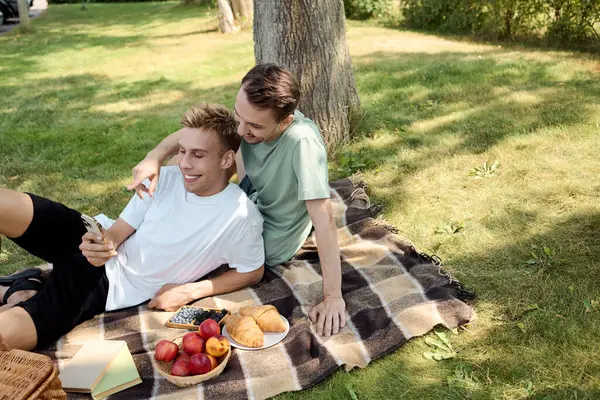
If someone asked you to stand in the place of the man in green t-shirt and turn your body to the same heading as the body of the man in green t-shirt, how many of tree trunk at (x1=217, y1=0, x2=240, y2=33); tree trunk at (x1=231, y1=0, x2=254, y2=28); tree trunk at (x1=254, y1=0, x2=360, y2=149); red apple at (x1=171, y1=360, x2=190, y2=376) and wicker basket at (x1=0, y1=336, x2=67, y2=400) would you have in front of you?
2

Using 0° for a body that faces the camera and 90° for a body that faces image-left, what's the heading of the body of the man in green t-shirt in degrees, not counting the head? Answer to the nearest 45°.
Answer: approximately 45°

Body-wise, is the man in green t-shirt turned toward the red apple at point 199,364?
yes

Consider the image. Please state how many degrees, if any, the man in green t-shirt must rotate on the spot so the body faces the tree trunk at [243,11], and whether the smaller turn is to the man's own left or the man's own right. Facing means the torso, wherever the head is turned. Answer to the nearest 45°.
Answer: approximately 135° to the man's own right

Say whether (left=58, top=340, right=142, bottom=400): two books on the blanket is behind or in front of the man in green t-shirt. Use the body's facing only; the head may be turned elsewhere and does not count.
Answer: in front

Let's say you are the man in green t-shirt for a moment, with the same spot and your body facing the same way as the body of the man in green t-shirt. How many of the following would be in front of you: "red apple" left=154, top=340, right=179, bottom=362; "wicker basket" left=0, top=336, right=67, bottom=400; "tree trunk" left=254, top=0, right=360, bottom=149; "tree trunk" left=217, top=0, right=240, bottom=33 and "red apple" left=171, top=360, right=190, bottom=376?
3

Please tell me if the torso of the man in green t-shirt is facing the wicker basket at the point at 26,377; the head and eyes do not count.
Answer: yes

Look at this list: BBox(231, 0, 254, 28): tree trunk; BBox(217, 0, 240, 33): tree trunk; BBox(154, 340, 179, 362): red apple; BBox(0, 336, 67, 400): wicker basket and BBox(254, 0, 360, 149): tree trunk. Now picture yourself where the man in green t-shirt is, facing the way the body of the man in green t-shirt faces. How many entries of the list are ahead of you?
2

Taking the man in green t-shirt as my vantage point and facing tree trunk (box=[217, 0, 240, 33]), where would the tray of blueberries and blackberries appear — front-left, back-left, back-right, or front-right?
back-left

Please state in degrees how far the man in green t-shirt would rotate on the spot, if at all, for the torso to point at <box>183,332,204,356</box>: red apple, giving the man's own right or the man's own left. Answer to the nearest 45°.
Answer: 0° — they already face it

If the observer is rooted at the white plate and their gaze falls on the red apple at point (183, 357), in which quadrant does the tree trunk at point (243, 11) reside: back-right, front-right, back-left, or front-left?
back-right

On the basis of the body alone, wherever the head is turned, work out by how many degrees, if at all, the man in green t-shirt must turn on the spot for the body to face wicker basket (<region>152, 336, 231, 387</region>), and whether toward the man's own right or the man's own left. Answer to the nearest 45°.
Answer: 0° — they already face it

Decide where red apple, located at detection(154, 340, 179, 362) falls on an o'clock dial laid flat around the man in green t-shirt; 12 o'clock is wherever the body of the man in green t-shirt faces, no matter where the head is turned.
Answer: The red apple is roughly at 12 o'clock from the man in green t-shirt.
